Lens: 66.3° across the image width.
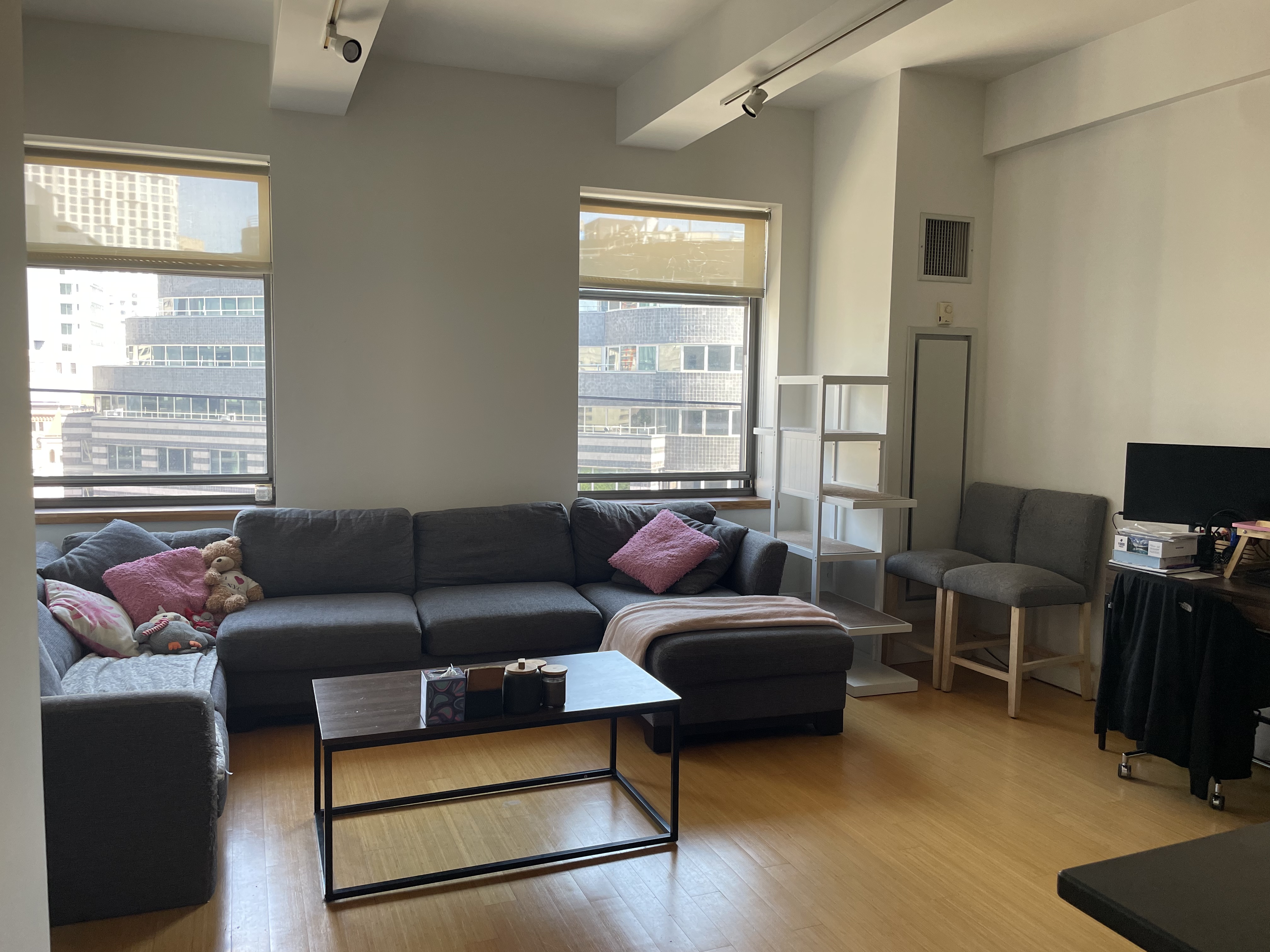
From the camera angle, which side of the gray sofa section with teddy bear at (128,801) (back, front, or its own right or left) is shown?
right

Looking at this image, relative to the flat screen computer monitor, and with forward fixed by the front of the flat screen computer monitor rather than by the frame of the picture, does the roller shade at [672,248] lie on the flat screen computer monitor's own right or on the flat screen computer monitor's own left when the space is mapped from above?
on the flat screen computer monitor's own right

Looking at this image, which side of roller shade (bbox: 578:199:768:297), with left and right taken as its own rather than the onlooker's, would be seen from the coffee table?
front

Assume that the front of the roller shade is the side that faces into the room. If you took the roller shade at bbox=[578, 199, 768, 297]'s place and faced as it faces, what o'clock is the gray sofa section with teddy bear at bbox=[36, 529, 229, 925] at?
The gray sofa section with teddy bear is roughly at 1 o'clock from the roller shade.

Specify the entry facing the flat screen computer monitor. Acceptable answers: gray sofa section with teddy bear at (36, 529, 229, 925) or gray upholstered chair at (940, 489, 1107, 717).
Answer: the gray sofa section with teddy bear

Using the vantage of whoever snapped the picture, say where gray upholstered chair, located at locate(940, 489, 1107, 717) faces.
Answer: facing the viewer and to the left of the viewer

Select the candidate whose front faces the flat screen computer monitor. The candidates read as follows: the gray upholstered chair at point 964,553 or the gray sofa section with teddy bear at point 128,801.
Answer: the gray sofa section with teddy bear

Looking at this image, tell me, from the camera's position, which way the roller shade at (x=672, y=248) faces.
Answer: facing the viewer

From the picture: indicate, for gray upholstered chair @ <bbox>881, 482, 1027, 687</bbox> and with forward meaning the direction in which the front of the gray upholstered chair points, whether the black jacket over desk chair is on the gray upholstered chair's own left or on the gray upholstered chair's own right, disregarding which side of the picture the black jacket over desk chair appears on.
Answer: on the gray upholstered chair's own left

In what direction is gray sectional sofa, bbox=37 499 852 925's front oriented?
toward the camera
